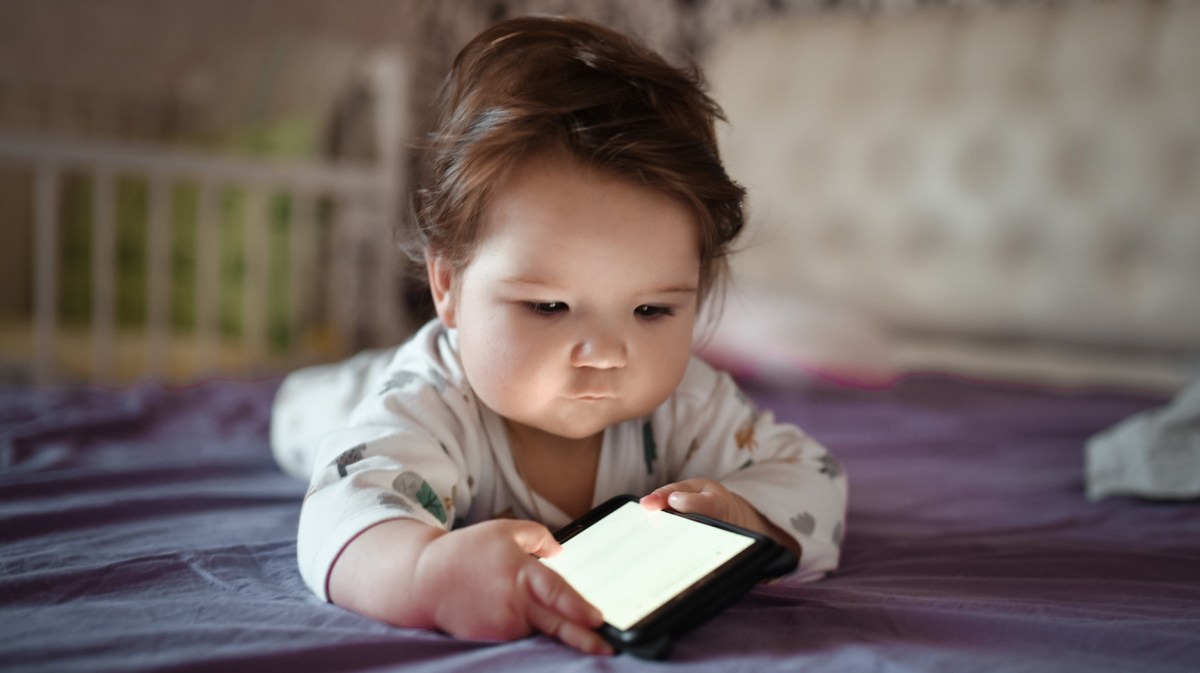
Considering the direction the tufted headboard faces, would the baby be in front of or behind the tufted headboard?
in front

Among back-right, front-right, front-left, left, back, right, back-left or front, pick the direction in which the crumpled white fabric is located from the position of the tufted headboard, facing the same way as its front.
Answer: front-left

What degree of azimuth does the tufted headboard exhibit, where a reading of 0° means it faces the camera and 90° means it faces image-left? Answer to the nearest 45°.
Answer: approximately 45°
